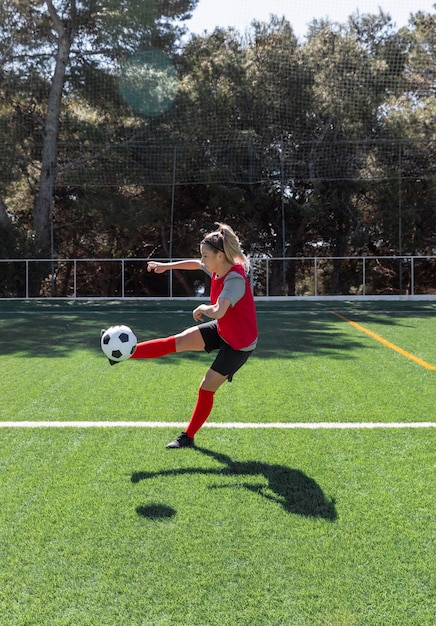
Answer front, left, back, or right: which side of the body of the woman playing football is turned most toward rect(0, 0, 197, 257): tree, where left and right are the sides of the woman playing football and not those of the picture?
right

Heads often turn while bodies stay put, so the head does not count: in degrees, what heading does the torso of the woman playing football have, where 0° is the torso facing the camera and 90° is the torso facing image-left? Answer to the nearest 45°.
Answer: approximately 90°

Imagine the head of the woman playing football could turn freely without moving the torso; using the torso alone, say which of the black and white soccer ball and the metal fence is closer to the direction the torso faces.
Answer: the black and white soccer ball

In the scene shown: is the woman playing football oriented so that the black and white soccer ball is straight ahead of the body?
yes

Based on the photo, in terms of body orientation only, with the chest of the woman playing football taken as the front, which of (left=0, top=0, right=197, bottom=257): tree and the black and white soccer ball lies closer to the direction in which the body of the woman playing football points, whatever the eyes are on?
the black and white soccer ball

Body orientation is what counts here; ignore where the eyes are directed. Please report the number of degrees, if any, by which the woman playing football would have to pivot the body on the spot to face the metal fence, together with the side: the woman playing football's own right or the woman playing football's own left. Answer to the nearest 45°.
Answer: approximately 90° to the woman playing football's own right
